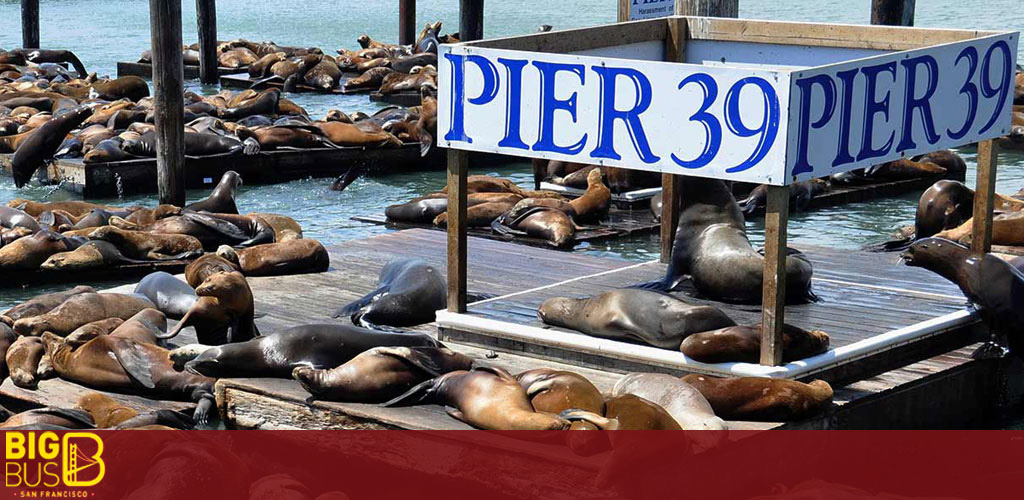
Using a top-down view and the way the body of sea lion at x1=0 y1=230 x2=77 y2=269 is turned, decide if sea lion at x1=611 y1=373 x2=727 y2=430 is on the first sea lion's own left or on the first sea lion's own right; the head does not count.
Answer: on the first sea lion's own right

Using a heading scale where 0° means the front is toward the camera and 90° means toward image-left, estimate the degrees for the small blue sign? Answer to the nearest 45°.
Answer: approximately 0°

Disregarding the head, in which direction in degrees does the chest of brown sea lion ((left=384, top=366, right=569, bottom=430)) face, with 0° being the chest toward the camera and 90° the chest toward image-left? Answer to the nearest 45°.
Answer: approximately 270°

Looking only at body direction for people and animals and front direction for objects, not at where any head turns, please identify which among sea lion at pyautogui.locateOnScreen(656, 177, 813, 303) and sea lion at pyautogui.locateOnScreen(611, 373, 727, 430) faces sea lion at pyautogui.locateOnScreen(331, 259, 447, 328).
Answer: sea lion at pyautogui.locateOnScreen(656, 177, 813, 303)

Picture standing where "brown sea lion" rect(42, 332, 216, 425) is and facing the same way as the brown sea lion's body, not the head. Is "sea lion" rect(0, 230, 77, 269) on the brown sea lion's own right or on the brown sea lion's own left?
on the brown sea lion's own right

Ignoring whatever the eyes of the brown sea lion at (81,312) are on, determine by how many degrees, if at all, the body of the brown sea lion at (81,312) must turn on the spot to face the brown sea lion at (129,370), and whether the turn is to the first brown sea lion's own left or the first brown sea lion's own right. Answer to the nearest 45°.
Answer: approximately 90° to the first brown sea lion's own left

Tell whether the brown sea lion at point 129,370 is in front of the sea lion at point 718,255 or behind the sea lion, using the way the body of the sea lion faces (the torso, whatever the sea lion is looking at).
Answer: in front
